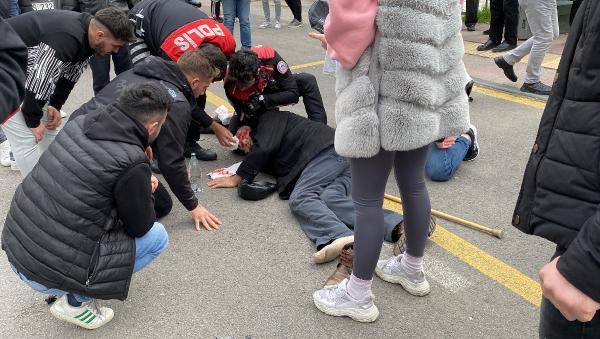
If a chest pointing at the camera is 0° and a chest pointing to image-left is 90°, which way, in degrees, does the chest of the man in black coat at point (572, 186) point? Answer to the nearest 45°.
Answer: approximately 90°

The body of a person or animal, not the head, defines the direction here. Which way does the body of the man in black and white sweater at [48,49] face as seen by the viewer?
to the viewer's right

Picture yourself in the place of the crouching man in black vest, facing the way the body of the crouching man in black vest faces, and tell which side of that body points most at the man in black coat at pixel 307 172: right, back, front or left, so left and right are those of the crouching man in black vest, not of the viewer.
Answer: front

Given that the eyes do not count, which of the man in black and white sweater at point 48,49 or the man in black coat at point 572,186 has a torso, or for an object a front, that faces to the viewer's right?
the man in black and white sweater at point 48,49

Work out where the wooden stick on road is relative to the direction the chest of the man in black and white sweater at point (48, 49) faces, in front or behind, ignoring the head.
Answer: in front

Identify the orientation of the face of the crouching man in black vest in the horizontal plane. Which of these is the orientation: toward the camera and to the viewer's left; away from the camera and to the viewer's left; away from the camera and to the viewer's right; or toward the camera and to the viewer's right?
away from the camera and to the viewer's right

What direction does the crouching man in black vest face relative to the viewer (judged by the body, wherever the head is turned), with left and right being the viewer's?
facing away from the viewer and to the right of the viewer

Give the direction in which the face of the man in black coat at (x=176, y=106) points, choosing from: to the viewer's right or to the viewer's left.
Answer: to the viewer's right

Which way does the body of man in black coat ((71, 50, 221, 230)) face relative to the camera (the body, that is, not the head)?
to the viewer's right

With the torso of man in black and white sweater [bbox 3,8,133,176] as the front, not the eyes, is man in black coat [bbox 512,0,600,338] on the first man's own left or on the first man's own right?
on the first man's own right
